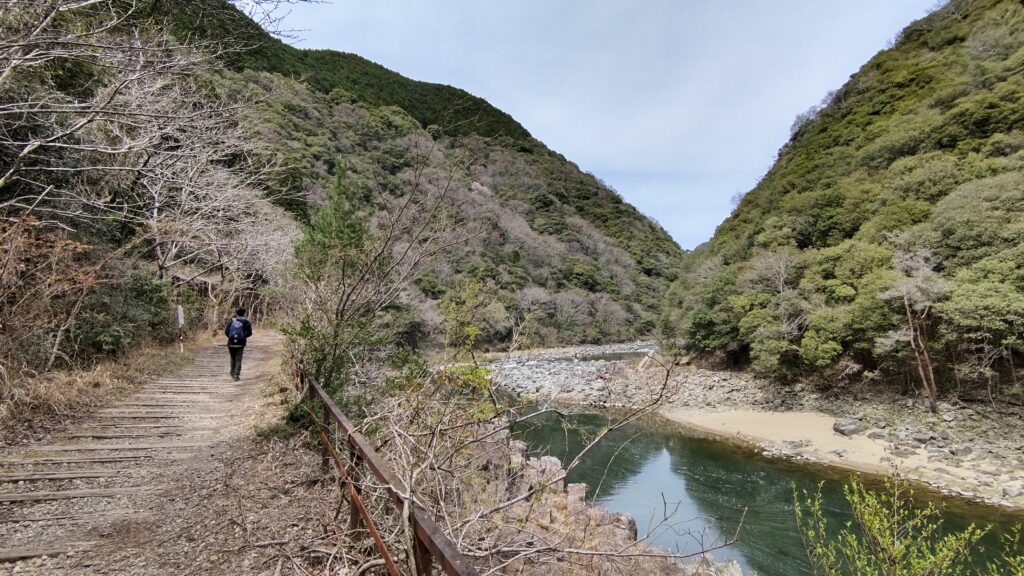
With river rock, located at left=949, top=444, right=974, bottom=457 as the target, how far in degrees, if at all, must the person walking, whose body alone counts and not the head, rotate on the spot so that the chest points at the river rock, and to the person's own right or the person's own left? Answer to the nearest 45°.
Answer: approximately 90° to the person's own right

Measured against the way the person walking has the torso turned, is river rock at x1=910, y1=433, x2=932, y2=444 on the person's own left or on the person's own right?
on the person's own right

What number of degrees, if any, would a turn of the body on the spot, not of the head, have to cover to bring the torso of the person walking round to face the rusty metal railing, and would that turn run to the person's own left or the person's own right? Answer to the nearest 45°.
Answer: approximately 180°

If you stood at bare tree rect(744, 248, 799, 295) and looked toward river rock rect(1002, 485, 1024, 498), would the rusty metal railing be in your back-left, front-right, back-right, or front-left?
front-right

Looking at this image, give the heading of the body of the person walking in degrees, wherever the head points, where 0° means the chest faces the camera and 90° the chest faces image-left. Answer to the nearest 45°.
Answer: approximately 180°

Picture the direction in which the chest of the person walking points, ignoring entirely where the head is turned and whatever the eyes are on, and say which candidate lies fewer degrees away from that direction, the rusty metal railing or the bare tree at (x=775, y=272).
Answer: the bare tree

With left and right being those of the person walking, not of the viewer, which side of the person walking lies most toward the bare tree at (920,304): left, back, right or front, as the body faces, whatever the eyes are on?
right

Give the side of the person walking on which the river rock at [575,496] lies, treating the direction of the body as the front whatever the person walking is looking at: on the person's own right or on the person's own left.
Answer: on the person's own right

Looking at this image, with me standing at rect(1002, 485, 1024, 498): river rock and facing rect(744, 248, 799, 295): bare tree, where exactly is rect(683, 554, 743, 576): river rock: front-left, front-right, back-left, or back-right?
back-left

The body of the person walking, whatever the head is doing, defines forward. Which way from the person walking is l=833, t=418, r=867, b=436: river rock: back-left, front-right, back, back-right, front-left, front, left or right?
right

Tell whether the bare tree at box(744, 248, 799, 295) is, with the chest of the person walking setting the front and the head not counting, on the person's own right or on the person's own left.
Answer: on the person's own right

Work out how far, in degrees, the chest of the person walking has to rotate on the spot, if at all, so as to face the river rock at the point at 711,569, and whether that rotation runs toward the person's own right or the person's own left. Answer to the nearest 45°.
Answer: approximately 135° to the person's own right
